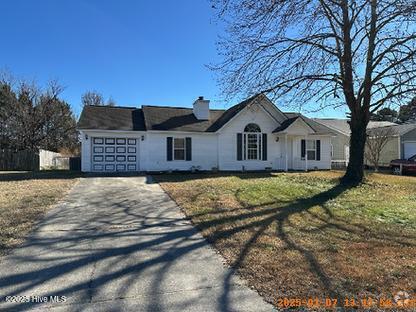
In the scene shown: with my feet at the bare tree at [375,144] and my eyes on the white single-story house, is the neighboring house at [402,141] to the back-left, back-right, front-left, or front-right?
back-right

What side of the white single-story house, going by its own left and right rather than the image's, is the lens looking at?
front

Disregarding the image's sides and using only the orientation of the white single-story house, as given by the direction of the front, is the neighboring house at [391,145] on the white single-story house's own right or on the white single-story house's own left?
on the white single-story house's own left

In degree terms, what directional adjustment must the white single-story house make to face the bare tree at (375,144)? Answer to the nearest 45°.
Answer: approximately 90° to its left

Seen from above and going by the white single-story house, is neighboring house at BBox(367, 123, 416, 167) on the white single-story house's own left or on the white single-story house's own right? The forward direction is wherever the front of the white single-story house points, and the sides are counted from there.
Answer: on the white single-story house's own left
